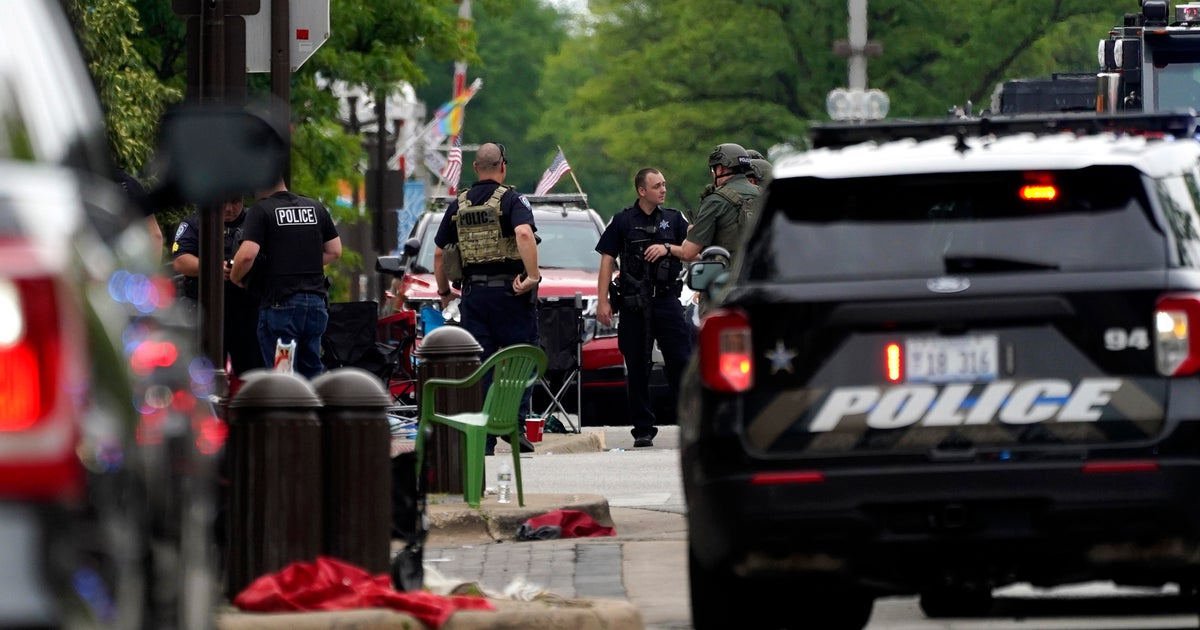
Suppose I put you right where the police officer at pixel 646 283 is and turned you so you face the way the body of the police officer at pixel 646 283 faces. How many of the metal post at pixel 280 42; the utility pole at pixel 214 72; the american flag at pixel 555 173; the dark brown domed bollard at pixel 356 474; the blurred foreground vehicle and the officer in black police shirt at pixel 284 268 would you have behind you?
1

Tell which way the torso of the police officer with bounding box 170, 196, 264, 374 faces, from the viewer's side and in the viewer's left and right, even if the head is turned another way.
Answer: facing the viewer and to the right of the viewer

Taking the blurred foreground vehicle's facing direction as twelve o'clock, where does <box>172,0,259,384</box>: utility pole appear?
The utility pole is roughly at 12 o'clock from the blurred foreground vehicle.

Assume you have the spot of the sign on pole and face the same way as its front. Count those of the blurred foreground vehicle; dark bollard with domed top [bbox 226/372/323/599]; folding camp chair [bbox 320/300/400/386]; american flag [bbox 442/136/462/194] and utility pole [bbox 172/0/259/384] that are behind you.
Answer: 3

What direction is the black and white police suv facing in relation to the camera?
away from the camera

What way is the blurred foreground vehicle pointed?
away from the camera

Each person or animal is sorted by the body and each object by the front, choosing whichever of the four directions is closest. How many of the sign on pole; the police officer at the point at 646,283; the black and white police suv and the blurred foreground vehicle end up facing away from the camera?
3

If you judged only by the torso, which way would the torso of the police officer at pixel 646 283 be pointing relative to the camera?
toward the camera

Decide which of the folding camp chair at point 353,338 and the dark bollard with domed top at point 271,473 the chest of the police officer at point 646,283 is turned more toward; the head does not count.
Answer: the dark bollard with domed top

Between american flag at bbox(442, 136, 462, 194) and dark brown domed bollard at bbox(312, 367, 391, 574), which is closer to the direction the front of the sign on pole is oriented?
the american flag

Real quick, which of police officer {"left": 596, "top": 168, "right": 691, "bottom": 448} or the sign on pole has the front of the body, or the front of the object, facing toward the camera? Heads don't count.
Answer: the police officer

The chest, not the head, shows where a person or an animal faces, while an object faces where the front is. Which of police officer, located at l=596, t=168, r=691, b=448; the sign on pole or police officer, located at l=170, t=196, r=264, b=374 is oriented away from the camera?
the sign on pole

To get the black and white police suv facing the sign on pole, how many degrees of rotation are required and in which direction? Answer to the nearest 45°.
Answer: approximately 45° to its left

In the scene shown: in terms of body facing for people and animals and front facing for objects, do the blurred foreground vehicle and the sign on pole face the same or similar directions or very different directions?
same or similar directions
